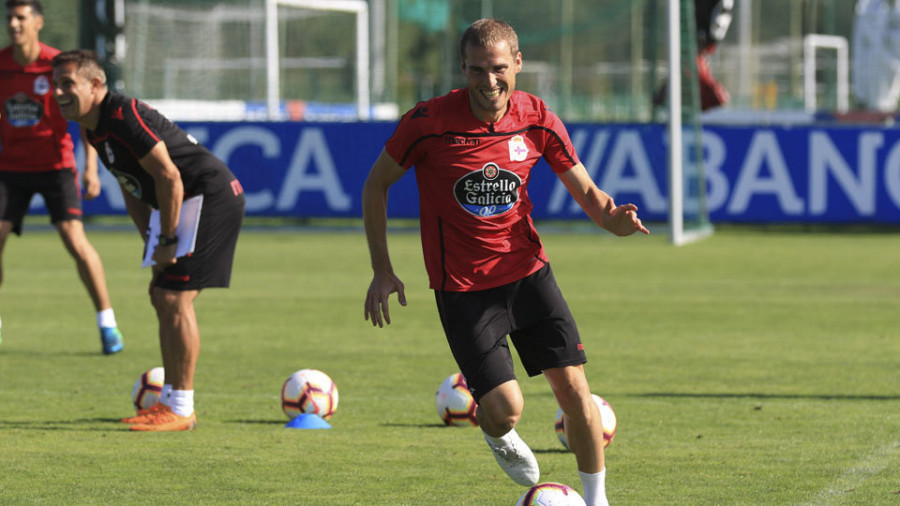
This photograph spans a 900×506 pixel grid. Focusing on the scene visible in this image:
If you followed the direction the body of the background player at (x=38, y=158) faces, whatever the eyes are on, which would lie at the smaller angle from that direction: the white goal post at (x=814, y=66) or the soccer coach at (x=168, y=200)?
the soccer coach

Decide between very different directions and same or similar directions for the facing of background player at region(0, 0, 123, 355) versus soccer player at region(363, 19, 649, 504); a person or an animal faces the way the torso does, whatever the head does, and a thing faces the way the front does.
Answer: same or similar directions

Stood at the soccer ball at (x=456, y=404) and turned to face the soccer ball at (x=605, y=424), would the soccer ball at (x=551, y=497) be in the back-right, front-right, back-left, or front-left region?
front-right

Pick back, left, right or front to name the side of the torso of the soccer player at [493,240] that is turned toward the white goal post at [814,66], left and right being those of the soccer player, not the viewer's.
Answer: back

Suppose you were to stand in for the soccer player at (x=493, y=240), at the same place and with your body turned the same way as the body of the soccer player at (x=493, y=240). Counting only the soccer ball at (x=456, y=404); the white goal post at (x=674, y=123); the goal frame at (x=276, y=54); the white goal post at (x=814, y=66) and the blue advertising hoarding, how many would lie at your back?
5

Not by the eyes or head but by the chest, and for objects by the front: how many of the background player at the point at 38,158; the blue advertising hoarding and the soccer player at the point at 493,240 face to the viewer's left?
0

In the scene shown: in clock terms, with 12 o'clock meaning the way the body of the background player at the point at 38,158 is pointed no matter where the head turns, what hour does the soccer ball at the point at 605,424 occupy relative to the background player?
The soccer ball is roughly at 11 o'clock from the background player.

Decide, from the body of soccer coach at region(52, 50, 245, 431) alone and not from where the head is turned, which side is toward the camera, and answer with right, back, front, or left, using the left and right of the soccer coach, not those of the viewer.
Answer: left

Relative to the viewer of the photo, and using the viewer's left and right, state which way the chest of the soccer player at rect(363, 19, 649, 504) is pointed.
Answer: facing the viewer

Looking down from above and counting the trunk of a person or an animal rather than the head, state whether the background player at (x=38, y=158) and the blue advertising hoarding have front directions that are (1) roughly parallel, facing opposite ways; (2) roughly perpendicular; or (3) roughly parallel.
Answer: roughly parallel
